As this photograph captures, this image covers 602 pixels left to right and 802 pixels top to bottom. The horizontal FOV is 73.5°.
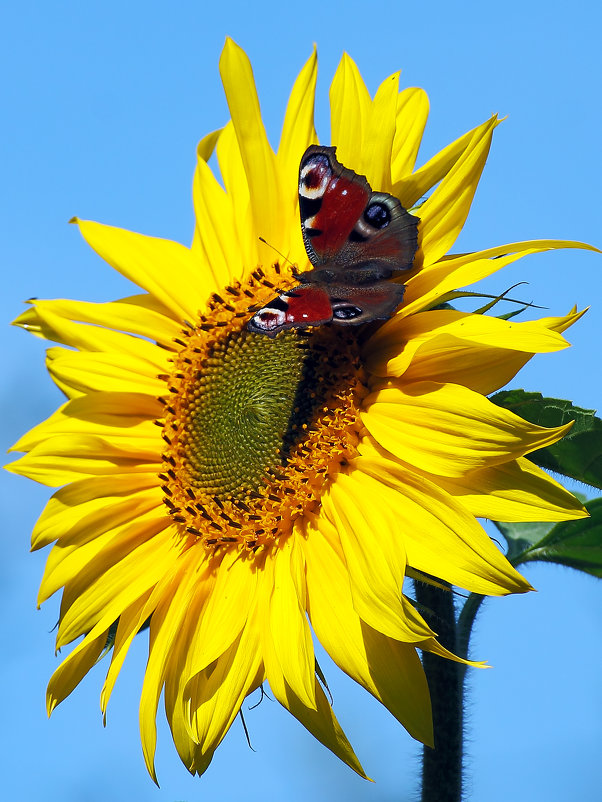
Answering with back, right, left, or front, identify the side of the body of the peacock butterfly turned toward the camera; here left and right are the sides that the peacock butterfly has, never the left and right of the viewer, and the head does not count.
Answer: left

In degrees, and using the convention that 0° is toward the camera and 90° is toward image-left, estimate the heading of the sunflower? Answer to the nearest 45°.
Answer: approximately 45°
